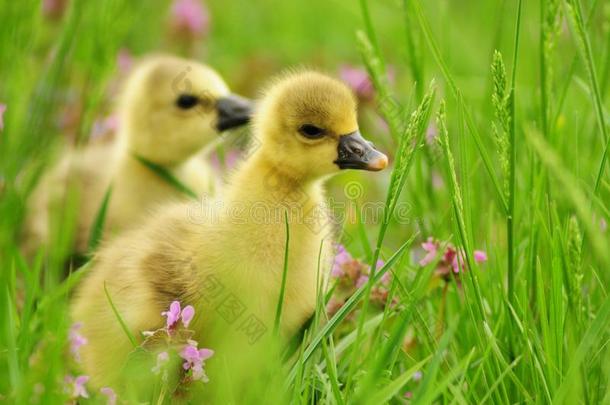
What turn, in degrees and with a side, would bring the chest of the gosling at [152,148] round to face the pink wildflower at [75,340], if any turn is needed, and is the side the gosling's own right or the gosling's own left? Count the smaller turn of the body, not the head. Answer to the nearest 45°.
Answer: approximately 90° to the gosling's own right

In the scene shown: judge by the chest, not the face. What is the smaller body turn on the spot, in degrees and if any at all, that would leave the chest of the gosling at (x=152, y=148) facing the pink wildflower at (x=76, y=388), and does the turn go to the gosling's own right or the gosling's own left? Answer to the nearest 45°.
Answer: approximately 90° to the gosling's own right

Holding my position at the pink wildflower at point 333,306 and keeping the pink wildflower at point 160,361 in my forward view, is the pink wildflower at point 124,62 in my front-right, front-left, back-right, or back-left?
back-right

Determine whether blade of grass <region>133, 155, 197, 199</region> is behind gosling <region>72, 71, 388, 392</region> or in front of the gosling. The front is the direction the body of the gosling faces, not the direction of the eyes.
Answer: behind

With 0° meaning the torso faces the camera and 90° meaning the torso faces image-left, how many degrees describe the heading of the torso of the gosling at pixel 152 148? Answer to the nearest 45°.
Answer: approximately 270°

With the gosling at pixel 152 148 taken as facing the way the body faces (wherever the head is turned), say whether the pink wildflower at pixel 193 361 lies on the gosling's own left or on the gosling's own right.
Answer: on the gosling's own right

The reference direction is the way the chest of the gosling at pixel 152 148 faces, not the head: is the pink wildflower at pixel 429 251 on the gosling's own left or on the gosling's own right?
on the gosling's own right

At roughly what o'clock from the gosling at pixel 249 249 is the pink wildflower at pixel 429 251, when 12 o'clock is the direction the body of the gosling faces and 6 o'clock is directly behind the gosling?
The pink wildflower is roughly at 11 o'clock from the gosling.

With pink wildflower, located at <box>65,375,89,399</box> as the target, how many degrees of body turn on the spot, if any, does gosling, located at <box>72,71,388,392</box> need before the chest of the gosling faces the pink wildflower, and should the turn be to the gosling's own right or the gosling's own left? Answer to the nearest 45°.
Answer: approximately 90° to the gosling's own right

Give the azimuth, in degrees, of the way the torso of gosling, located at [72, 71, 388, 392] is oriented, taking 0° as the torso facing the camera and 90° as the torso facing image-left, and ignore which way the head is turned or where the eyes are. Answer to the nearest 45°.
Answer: approximately 315°

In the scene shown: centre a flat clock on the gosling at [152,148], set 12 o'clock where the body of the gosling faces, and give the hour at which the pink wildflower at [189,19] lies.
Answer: The pink wildflower is roughly at 9 o'clock from the gosling.
